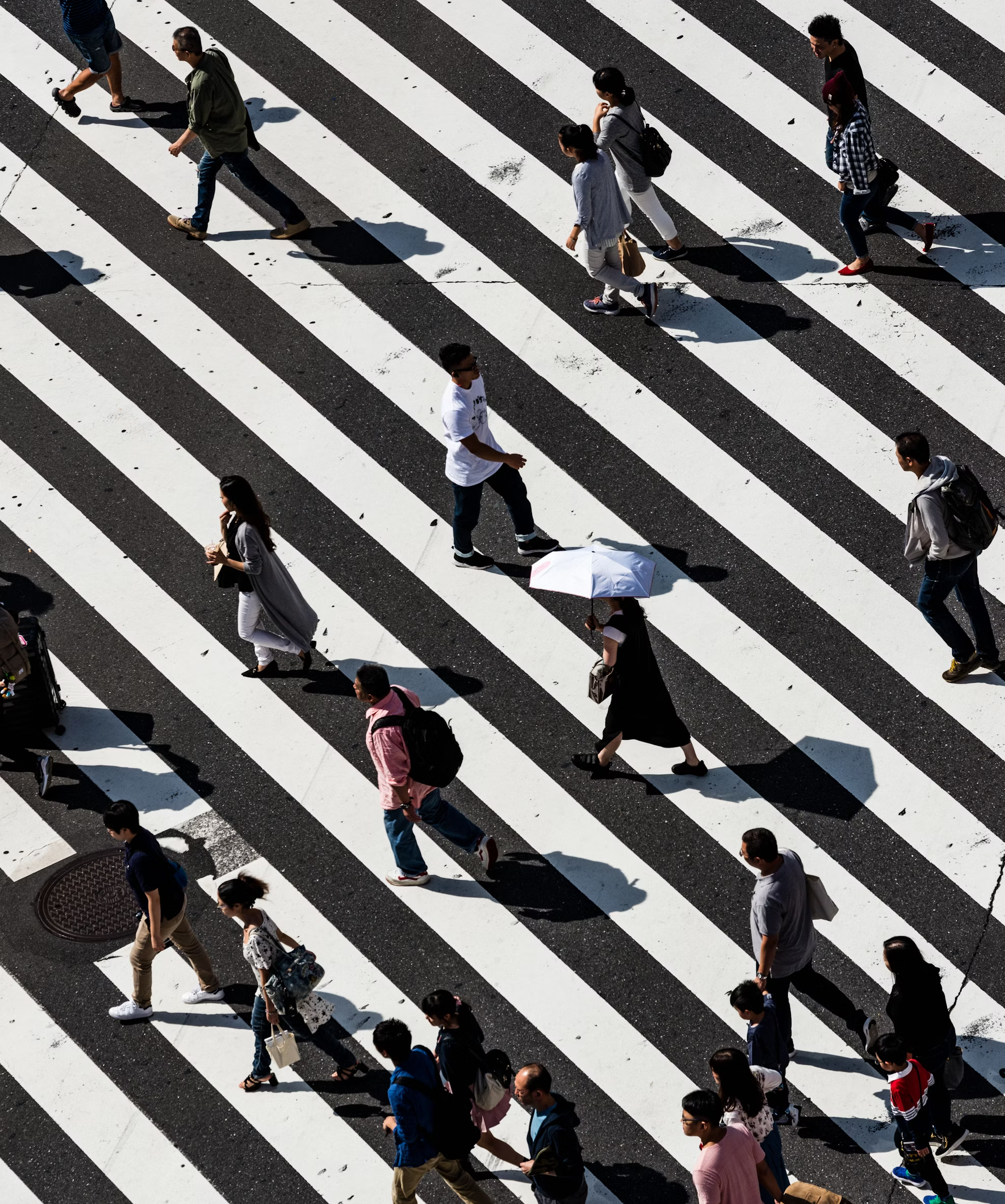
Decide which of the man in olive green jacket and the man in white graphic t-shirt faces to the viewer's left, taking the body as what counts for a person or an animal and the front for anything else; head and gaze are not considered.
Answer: the man in olive green jacket

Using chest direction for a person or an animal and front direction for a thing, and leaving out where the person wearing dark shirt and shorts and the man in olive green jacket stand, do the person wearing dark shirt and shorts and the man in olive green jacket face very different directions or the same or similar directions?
very different directions

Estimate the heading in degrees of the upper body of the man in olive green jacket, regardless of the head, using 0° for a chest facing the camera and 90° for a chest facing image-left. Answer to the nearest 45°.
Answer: approximately 90°

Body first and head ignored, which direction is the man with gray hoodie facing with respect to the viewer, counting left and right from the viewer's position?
facing to the left of the viewer

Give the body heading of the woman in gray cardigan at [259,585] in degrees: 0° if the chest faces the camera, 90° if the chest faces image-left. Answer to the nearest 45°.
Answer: approximately 90°

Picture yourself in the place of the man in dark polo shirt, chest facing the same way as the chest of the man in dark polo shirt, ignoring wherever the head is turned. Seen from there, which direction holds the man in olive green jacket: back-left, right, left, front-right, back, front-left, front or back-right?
front-right

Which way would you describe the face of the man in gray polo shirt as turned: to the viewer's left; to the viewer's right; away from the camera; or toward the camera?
to the viewer's left

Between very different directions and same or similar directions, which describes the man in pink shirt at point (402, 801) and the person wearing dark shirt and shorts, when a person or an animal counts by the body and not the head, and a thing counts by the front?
very different directions

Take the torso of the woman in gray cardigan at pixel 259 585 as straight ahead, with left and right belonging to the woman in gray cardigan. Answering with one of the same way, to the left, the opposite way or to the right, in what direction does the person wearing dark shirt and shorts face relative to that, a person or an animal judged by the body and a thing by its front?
the opposite way

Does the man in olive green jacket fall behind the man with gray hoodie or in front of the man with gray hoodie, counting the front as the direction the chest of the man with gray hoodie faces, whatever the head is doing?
in front

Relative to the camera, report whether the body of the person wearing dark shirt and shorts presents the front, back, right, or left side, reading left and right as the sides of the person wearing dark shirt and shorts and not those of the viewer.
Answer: right
